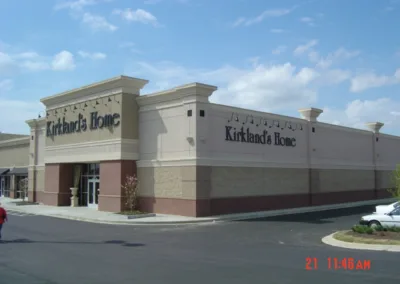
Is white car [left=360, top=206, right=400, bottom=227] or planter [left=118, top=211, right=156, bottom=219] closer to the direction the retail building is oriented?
the planter

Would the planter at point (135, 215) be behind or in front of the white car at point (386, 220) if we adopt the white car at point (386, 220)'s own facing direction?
in front

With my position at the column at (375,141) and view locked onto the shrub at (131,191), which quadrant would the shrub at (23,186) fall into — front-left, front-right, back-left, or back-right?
front-right

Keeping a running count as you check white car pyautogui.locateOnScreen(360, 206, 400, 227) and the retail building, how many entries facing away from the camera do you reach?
0

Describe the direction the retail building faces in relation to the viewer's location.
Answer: facing the viewer and to the left of the viewer

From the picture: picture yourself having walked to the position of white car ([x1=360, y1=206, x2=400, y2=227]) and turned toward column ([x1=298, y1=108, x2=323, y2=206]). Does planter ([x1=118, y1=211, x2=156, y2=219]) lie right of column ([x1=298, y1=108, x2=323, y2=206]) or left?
left

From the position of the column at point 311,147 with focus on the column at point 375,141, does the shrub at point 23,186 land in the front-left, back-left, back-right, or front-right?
back-left

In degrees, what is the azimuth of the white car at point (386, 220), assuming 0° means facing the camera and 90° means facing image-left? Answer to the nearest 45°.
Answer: approximately 90°

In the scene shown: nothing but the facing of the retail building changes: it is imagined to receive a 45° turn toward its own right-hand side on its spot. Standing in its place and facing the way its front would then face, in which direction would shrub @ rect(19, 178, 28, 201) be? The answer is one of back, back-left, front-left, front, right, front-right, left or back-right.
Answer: front-right

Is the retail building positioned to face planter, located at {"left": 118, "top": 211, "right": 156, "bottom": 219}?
yes

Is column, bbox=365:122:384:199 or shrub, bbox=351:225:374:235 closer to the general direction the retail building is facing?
the shrub
